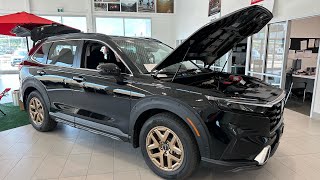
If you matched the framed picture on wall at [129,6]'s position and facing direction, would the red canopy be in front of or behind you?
in front

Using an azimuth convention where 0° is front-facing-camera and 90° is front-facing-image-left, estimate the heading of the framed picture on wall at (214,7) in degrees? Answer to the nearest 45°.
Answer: approximately 45°

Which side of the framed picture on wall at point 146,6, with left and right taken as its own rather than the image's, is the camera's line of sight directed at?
front

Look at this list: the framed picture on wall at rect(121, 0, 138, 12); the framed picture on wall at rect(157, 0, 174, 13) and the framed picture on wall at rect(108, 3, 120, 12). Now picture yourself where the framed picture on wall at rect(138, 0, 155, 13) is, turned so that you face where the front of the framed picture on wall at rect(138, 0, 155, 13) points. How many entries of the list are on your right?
2

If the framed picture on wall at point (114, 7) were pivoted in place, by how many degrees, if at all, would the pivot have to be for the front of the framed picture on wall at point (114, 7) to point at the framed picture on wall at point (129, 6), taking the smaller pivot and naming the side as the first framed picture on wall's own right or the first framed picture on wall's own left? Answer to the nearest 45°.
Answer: approximately 90° to the first framed picture on wall's own left

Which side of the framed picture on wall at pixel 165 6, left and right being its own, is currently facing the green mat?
front

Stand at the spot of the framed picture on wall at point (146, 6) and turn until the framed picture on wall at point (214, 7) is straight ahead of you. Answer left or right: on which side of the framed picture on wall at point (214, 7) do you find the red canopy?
right

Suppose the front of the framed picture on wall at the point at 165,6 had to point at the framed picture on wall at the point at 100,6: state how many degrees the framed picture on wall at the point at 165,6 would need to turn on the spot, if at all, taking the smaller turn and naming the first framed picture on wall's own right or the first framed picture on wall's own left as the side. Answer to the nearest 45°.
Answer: approximately 90° to the first framed picture on wall's own right

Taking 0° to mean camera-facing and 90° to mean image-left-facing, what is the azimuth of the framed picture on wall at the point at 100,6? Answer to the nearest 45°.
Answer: approximately 0°

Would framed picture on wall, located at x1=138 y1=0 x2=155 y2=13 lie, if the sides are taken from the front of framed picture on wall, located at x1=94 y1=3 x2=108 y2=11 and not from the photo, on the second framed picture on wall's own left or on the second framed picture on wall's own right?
on the second framed picture on wall's own left

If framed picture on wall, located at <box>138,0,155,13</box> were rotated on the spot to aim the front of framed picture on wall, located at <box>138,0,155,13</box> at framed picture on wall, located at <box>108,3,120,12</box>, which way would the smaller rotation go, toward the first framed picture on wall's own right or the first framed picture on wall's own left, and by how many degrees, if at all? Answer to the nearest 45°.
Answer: approximately 90° to the first framed picture on wall's own right

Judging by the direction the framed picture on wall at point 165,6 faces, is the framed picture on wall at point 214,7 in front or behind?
in front

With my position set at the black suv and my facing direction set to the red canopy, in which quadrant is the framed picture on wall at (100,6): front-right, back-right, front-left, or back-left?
front-right

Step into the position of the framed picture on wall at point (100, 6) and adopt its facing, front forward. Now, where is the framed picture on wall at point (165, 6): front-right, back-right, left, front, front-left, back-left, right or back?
left

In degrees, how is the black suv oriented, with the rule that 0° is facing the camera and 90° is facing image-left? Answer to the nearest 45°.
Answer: approximately 315°

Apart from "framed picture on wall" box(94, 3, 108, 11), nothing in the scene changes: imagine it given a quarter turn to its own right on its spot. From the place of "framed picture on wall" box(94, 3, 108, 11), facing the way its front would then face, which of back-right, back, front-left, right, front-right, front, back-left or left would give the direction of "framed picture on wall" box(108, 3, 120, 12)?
back

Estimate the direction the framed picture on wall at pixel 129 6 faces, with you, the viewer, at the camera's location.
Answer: facing the viewer

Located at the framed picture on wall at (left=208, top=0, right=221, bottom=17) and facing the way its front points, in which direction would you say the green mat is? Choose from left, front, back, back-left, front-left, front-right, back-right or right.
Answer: front
